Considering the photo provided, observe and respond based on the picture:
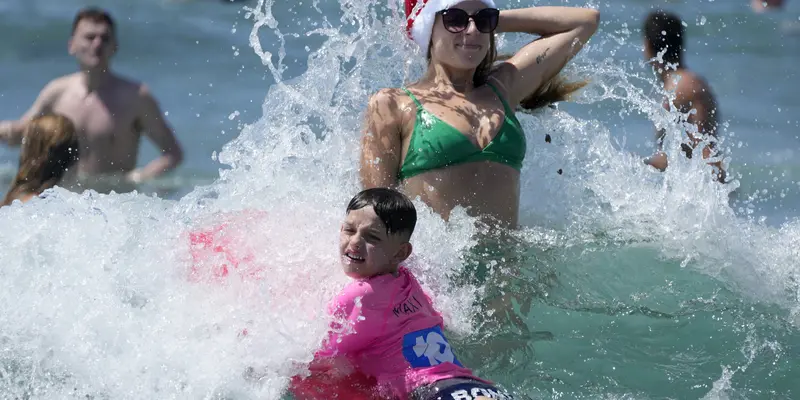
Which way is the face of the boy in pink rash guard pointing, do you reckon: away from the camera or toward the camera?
toward the camera

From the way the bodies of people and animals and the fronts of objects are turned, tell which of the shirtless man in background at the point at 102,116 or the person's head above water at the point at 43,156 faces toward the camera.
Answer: the shirtless man in background

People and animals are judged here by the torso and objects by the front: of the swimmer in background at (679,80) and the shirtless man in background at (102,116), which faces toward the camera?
the shirtless man in background

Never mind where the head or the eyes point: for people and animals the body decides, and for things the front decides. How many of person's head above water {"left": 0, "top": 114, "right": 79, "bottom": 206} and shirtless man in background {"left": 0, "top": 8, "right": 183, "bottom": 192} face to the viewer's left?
0

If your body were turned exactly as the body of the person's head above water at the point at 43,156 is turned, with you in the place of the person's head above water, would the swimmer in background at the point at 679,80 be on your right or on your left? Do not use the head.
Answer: on your right

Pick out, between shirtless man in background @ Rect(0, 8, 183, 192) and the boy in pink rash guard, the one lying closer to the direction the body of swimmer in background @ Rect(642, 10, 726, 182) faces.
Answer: the shirtless man in background

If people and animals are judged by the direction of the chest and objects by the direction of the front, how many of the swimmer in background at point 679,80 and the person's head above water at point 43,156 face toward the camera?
0

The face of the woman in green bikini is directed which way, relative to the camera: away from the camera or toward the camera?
toward the camera

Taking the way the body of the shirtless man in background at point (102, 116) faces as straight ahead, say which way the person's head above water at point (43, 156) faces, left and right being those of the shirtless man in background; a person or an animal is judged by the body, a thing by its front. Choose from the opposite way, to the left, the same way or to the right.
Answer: the opposite way

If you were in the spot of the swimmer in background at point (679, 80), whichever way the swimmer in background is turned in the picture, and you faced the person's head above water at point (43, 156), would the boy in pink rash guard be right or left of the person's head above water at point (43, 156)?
left

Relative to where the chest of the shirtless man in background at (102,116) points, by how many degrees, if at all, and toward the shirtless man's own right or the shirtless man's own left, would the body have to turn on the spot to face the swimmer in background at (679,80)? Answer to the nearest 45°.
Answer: approximately 90° to the shirtless man's own left

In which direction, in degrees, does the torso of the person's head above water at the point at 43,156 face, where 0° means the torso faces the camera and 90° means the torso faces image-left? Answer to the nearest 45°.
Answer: approximately 180°

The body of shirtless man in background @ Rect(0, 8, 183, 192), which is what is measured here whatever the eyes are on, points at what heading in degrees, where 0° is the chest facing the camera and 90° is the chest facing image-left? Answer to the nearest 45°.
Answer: approximately 0°

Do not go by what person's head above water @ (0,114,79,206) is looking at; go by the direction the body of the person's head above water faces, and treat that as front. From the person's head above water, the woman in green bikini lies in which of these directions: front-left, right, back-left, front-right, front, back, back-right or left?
back-right

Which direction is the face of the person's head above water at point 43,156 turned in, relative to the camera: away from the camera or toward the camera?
away from the camera
